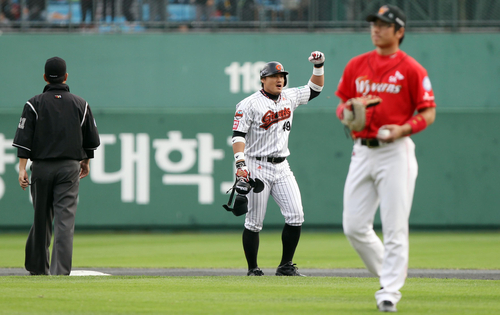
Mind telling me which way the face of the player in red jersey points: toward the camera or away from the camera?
toward the camera

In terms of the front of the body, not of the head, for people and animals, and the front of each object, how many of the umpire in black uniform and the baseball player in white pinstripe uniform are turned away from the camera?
1

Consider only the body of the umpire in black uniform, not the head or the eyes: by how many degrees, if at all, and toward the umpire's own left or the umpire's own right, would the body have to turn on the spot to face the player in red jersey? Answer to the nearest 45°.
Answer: approximately 135° to the umpire's own right

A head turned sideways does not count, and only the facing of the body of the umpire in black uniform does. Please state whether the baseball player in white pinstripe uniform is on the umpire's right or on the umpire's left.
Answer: on the umpire's right

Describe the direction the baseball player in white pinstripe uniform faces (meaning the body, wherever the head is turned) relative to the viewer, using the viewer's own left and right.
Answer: facing the viewer and to the right of the viewer

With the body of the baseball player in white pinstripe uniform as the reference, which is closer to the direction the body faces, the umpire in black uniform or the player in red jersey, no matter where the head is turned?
the player in red jersey

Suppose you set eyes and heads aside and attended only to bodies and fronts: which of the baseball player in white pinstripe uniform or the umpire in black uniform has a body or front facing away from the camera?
the umpire in black uniform

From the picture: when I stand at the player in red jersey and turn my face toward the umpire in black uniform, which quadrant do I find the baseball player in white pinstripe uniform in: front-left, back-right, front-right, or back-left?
front-right

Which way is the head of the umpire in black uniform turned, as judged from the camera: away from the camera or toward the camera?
away from the camera

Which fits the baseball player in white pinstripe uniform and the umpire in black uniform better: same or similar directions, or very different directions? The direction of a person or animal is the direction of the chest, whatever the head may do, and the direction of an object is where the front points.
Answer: very different directions

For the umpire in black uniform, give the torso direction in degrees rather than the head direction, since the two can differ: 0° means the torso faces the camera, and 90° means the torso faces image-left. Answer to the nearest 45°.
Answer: approximately 180°

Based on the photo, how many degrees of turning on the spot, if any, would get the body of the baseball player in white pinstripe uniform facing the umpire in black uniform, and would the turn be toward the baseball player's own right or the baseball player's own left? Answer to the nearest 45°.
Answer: approximately 135° to the baseball player's own right

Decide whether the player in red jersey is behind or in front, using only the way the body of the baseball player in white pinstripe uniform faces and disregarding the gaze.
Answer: in front
